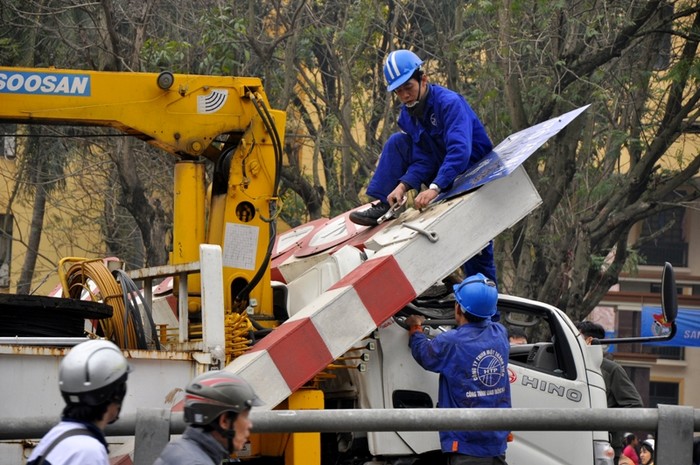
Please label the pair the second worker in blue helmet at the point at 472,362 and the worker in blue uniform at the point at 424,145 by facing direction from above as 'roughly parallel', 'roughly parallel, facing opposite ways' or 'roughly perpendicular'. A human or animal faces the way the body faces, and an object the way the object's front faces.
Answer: roughly perpendicular

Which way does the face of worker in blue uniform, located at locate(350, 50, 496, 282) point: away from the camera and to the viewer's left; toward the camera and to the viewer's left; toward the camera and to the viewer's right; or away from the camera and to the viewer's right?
toward the camera and to the viewer's left

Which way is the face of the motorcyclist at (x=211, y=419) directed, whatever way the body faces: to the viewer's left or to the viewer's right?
to the viewer's right

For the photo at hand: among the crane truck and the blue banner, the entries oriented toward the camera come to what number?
1

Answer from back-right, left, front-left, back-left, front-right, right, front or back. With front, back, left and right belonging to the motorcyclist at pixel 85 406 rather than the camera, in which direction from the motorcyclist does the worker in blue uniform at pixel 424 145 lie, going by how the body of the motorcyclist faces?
front

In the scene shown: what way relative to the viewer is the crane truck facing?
to the viewer's right

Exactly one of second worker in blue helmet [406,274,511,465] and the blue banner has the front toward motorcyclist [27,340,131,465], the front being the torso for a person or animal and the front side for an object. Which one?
the blue banner

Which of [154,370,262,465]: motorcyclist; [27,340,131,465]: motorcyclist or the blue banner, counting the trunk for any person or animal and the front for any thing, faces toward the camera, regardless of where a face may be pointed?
the blue banner

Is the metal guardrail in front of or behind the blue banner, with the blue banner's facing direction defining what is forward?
in front

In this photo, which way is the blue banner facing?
toward the camera
